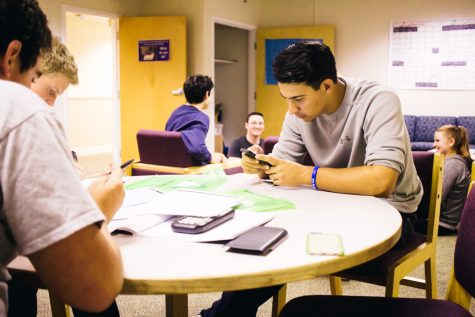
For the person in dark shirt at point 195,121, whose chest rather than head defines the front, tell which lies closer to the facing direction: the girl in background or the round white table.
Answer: the girl in background

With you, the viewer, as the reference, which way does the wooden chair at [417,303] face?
facing to the left of the viewer

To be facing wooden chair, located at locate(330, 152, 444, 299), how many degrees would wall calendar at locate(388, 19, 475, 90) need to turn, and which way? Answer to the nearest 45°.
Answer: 0° — it already faces it

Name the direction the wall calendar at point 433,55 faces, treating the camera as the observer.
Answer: facing the viewer

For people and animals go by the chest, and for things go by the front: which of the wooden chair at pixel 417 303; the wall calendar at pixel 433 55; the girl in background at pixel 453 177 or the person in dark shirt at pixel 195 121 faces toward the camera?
the wall calendar

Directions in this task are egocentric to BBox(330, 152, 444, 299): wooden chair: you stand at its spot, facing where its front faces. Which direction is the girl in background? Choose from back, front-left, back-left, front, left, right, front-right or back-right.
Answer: back-right

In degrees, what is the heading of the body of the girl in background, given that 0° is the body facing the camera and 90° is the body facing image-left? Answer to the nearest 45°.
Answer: approximately 90°

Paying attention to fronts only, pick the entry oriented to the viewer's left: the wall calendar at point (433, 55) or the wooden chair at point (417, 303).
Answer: the wooden chair

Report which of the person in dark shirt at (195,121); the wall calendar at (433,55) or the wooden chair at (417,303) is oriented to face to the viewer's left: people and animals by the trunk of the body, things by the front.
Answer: the wooden chair

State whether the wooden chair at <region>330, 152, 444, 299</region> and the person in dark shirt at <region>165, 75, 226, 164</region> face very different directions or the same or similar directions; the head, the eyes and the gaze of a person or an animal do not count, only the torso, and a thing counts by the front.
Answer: very different directions

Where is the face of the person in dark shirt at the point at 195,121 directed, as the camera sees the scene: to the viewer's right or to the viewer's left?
to the viewer's right

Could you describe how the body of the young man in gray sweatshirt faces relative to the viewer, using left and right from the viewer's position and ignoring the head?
facing the viewer and to the left of the viewer

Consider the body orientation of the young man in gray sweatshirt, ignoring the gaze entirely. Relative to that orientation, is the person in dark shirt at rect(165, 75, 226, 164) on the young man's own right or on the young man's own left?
on the young man's own right
